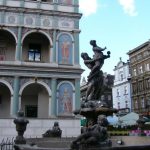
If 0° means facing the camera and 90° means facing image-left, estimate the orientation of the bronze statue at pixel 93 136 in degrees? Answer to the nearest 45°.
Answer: approximately 45°

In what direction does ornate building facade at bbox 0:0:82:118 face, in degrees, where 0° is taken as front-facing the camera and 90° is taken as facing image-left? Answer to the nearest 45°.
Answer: approximately 0°

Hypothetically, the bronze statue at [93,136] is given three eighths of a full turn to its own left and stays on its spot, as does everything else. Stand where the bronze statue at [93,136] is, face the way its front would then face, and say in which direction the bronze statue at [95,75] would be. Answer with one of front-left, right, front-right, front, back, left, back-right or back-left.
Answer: left

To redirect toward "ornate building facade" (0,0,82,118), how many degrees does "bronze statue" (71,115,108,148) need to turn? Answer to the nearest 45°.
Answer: approximately 135° to its right

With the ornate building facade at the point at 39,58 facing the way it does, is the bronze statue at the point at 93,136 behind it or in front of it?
in front

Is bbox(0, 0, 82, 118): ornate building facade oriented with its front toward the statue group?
yes

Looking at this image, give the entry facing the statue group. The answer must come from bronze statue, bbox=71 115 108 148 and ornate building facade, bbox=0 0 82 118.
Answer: the ornate building facade

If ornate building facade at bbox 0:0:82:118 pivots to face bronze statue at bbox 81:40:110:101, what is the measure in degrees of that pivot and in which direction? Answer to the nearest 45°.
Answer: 0° — it already faces it
